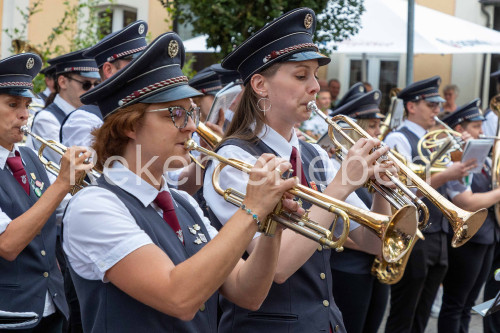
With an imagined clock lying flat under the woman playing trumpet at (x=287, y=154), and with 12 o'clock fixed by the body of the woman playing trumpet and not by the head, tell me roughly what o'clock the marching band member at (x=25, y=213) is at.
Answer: The marching band member is roughly at 5 o'clock from the woman playing trumpet.

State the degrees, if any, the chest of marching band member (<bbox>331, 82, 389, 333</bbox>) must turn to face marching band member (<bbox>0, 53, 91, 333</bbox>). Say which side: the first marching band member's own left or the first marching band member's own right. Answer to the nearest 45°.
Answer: approximately 90° to the first marching band member's own right

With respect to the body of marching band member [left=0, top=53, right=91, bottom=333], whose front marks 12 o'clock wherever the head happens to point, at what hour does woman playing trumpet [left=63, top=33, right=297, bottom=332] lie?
The woman playing trumpet is roughly at 1 o'clock from the marching band member.

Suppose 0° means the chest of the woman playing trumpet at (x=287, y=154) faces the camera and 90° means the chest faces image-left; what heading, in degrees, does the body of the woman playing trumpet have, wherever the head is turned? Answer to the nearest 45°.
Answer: approximately 315°

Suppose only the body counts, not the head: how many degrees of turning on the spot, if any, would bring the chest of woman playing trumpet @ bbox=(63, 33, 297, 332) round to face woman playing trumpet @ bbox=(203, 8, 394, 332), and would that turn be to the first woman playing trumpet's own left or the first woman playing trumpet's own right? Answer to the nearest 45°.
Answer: approximately 90° to the first woman playing trumpet's own left

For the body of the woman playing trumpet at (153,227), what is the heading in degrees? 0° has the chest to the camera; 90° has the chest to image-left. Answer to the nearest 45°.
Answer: approximately 315°
